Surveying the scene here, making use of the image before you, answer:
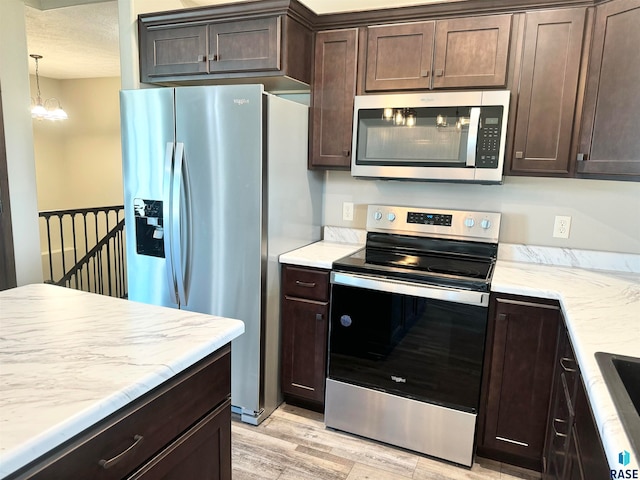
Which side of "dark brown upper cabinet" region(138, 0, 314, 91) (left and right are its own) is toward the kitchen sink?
left

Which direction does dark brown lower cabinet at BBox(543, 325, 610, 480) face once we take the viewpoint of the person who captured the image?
facing to the left of the viewer

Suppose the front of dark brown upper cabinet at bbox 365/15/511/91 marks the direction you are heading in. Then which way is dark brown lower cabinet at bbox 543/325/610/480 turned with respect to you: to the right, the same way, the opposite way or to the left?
to the right

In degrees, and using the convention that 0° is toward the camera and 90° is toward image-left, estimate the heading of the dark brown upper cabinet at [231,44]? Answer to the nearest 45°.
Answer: approximately 45°

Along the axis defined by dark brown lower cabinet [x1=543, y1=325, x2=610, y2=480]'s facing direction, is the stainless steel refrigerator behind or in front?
in front

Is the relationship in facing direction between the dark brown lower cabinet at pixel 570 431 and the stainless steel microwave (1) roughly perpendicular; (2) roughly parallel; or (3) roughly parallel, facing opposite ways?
roughly perpendicular

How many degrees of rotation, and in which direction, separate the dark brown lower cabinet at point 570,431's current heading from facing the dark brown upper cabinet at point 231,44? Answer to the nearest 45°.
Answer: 0° — it already faces it

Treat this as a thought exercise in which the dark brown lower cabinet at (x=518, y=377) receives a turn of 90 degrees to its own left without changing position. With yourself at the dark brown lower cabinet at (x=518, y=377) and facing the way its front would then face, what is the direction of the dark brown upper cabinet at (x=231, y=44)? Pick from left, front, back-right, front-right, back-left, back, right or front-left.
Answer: back

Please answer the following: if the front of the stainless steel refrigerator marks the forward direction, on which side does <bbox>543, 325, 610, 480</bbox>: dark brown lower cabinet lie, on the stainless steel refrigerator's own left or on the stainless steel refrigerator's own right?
on the stainless steel refrigerator's own left

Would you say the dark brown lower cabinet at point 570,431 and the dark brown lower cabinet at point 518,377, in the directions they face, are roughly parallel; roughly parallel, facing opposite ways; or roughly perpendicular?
roughly perpendicular

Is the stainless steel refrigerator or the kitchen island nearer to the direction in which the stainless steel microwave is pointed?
the kitchen island

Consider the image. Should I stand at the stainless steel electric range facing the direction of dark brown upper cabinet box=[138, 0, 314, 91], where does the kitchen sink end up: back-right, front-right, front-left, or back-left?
back-left
